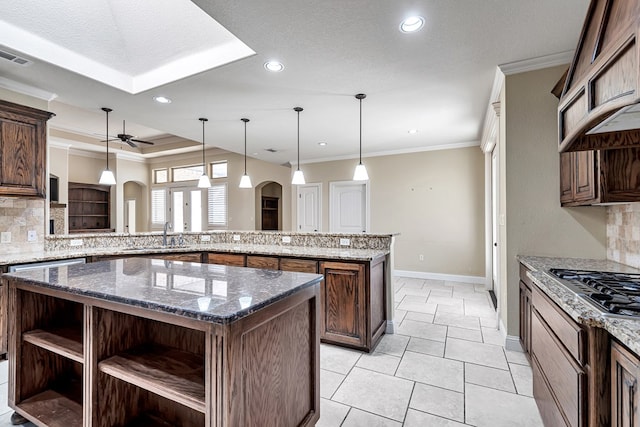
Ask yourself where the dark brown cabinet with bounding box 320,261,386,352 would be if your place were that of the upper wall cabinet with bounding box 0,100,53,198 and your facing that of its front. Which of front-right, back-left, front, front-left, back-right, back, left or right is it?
front

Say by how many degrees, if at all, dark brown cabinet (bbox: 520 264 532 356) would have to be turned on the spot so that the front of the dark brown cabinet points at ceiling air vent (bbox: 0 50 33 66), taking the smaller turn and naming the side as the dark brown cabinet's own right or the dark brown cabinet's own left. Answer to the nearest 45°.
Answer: approximately 45° to the dark brown cabinet's own left

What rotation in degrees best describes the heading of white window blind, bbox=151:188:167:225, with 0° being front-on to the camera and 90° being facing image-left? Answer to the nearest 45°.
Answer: approximately 0°

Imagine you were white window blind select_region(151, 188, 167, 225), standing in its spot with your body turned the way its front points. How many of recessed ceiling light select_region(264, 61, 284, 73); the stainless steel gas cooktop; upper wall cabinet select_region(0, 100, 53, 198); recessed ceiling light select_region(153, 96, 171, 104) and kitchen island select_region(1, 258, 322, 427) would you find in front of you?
5

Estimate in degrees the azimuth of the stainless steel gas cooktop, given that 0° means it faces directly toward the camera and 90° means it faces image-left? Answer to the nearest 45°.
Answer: approximately 90°

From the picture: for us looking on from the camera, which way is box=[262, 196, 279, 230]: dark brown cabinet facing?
facing the viewer

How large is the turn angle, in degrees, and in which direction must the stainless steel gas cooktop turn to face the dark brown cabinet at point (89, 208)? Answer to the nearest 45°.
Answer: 0° — it already faces it

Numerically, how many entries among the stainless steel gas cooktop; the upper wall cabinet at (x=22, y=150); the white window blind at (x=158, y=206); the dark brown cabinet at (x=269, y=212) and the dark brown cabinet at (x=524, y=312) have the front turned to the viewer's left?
2

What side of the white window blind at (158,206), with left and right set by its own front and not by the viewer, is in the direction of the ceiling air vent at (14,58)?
front

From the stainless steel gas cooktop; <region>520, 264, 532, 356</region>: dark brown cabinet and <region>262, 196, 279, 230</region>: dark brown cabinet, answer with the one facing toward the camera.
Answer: <region>262, 196, 279, 230</region>: dark brown cabinet

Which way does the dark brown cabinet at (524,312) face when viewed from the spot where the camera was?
facing to the left of the viewer

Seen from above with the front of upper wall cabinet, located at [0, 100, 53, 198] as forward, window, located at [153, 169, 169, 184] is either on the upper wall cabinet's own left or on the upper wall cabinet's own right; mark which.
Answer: on the upper wall cabinet's own left

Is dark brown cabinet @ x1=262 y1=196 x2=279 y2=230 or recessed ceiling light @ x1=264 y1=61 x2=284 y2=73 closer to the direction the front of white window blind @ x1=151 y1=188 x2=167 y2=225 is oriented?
the recessed ceiling light
